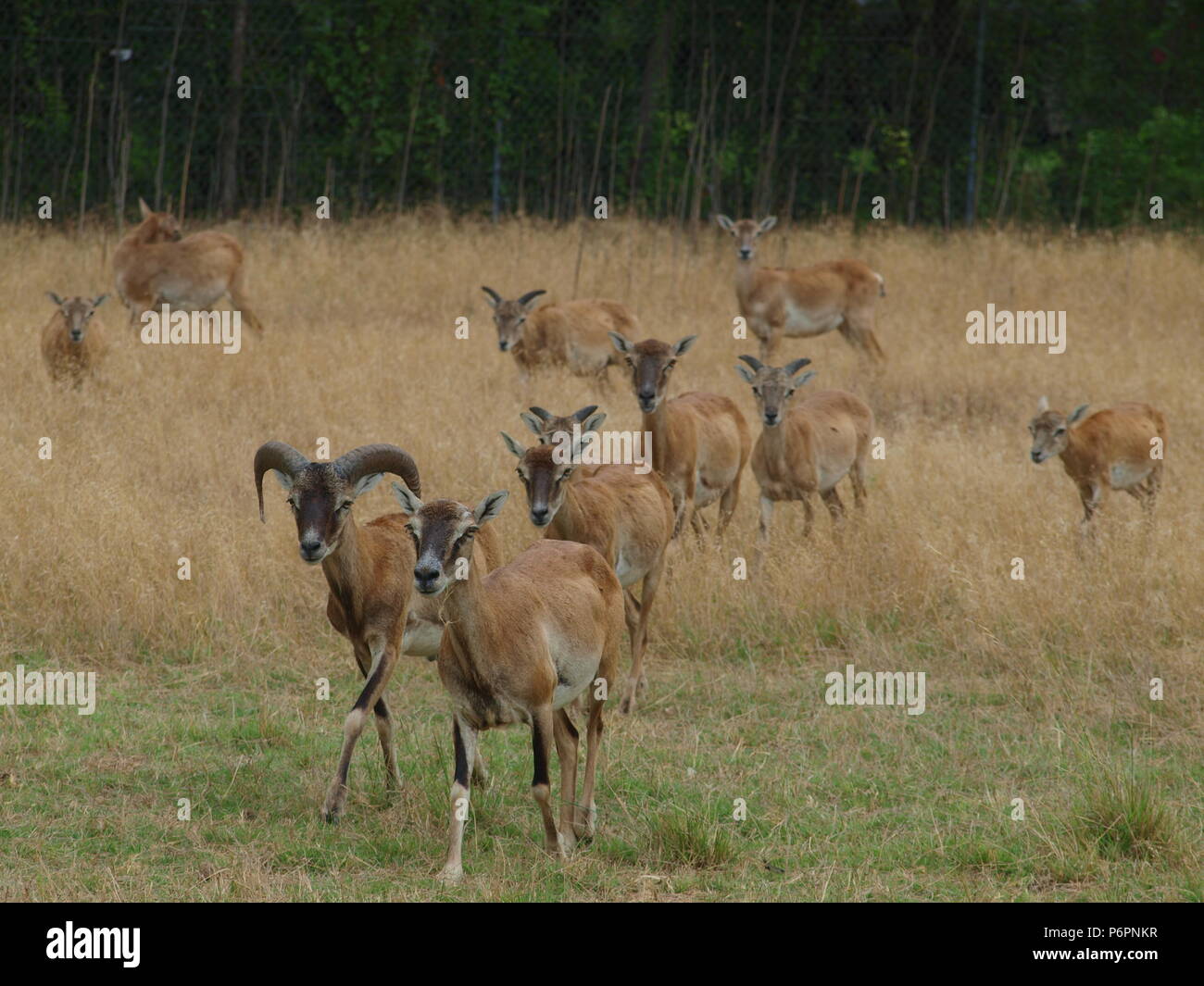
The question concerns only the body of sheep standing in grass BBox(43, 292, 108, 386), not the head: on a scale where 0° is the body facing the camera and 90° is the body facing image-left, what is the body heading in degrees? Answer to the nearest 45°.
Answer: approximately 0°

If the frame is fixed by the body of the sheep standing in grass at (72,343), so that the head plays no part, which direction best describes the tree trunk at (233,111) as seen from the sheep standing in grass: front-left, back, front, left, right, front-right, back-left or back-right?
back
